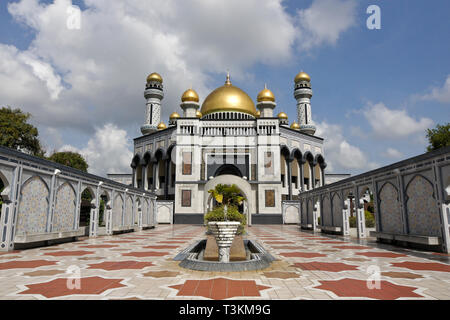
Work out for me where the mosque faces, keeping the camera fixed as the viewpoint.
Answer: facing the viewer

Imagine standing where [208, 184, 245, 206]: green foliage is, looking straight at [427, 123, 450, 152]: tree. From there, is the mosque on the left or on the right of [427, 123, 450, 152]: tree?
left

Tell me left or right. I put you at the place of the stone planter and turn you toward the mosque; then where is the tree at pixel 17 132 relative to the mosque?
left

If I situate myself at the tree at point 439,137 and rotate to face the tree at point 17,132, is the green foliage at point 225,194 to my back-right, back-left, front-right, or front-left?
front-left

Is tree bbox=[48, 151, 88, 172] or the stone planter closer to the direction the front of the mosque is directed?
the stone planter

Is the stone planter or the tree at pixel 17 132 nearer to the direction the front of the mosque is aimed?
the stone planter

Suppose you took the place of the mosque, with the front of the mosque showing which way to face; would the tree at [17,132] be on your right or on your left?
on your right

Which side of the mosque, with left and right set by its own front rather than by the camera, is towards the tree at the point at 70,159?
right

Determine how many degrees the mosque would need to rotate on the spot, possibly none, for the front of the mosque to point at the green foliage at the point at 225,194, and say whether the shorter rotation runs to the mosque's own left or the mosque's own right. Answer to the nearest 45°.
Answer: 0° — it already faces it

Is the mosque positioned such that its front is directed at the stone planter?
yes

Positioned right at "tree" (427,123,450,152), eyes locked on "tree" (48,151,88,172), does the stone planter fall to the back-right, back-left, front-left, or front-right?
front-left

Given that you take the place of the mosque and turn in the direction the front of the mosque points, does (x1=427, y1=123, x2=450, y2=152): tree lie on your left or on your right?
on your left
